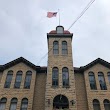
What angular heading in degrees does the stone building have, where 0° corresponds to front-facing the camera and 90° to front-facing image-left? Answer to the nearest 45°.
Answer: approximately 0°
